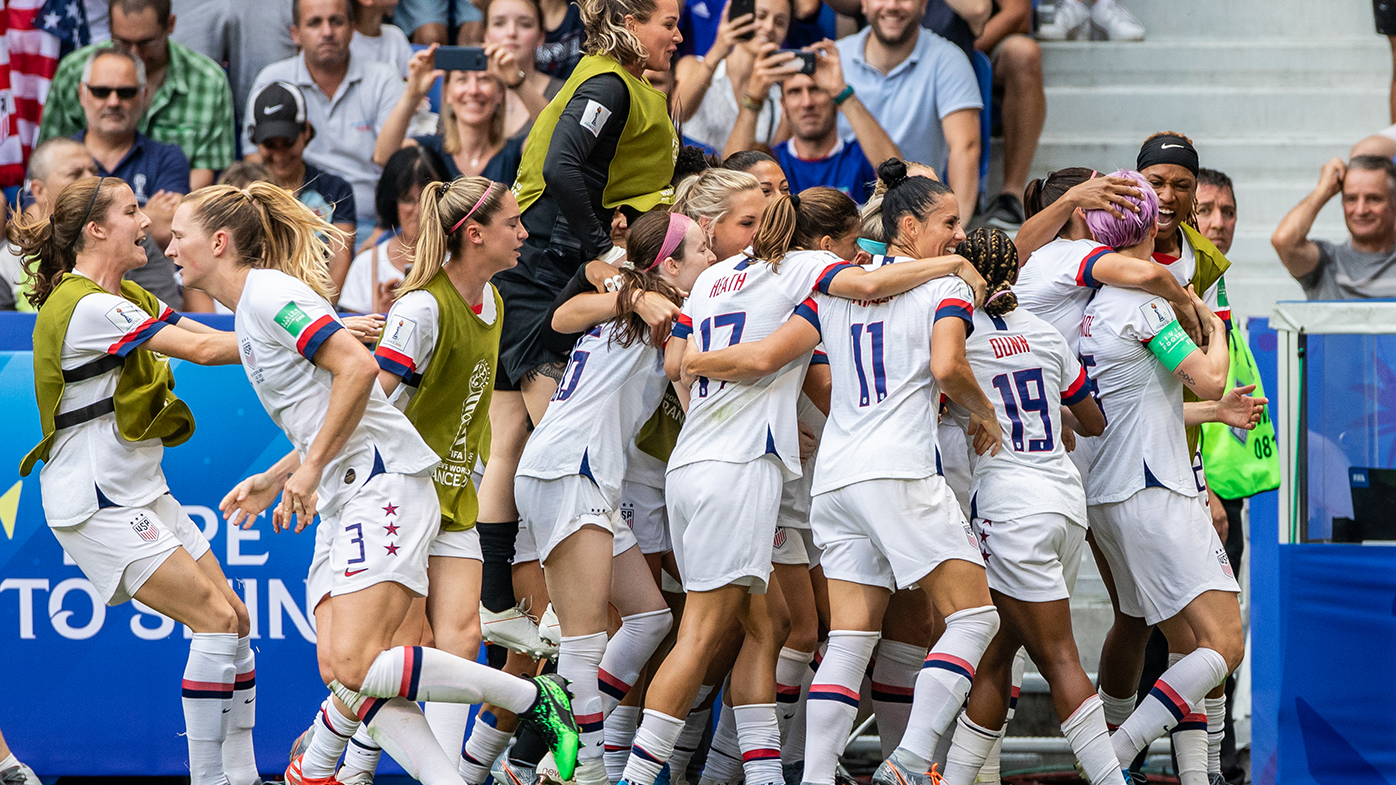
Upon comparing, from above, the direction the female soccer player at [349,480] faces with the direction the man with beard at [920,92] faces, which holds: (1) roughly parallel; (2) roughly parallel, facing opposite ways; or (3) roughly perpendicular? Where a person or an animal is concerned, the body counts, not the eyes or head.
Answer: roughly perpendicular

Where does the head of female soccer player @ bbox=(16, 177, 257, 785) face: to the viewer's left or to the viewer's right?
to the viewer's right

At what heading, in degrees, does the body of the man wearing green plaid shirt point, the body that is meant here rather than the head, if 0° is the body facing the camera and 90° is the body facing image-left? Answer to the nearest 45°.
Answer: approximately 0°

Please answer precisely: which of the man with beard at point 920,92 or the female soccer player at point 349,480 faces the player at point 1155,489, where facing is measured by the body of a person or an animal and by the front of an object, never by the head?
the man with beard

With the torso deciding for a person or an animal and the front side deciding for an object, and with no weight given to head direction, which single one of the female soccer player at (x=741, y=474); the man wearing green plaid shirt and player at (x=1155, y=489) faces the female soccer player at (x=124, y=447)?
the man wearing green plaid shirt

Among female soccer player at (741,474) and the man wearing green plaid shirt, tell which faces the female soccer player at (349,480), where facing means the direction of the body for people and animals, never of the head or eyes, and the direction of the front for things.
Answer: the man wearing green plaid shirt

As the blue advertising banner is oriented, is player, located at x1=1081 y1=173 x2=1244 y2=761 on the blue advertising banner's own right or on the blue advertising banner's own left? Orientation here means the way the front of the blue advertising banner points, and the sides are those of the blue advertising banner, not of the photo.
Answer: on the blue advertising banner's own left

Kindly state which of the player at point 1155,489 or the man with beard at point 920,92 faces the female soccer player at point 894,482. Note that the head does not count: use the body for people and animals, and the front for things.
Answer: the man with beard

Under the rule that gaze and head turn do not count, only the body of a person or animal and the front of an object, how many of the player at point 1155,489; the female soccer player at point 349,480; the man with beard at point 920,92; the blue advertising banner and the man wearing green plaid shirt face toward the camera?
3

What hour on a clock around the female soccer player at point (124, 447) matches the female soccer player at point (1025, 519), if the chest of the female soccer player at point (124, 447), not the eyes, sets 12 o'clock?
the female soccer player at point (1025, 519) is roughly at 1 o'clock from the female soccer player at point (124, 447).

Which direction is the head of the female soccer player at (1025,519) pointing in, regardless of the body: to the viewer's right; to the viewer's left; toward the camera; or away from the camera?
away from the camera

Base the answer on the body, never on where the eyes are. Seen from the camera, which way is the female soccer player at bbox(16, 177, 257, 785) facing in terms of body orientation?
to the viewer's right
